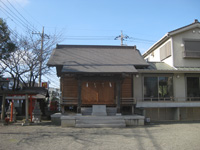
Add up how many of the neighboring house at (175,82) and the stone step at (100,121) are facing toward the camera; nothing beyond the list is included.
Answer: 2

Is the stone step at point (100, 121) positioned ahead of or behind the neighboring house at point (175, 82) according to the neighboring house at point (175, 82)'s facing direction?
ahead

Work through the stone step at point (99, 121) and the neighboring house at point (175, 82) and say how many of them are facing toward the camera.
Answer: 2

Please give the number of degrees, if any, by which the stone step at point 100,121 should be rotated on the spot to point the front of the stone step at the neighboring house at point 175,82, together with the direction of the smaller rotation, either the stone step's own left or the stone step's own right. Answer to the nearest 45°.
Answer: approximately 135° to the stone step's own left

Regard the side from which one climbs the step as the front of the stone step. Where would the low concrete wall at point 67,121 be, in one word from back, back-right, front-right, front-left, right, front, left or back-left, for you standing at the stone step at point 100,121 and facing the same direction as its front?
right

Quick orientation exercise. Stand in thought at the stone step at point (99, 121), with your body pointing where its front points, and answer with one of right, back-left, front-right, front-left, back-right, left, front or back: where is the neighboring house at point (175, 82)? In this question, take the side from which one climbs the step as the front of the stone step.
back-left

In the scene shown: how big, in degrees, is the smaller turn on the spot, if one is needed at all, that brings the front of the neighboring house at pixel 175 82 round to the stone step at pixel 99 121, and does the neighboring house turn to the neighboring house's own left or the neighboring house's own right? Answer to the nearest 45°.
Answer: approximately 45° to the neighboring house's own right

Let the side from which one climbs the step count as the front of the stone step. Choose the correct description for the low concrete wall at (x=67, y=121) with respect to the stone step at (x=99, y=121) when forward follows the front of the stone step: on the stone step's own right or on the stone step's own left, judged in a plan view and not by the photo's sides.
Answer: on the stone step's own right

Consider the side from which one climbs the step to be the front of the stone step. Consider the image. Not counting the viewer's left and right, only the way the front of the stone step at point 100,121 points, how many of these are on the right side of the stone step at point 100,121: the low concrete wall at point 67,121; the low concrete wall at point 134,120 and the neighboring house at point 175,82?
1

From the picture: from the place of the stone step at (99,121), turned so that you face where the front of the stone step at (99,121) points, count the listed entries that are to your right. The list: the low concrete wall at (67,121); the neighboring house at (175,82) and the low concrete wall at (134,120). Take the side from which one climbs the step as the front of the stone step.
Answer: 1

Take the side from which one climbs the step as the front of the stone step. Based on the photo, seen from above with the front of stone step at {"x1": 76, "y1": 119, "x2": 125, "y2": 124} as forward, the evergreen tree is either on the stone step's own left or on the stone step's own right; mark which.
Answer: on the stone step's own right

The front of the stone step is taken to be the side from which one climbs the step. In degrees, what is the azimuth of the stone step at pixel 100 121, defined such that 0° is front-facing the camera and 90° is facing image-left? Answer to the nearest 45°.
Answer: approximately 0°

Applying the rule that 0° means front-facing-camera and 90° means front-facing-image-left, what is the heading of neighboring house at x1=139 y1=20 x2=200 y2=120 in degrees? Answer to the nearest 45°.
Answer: approximately 0°
